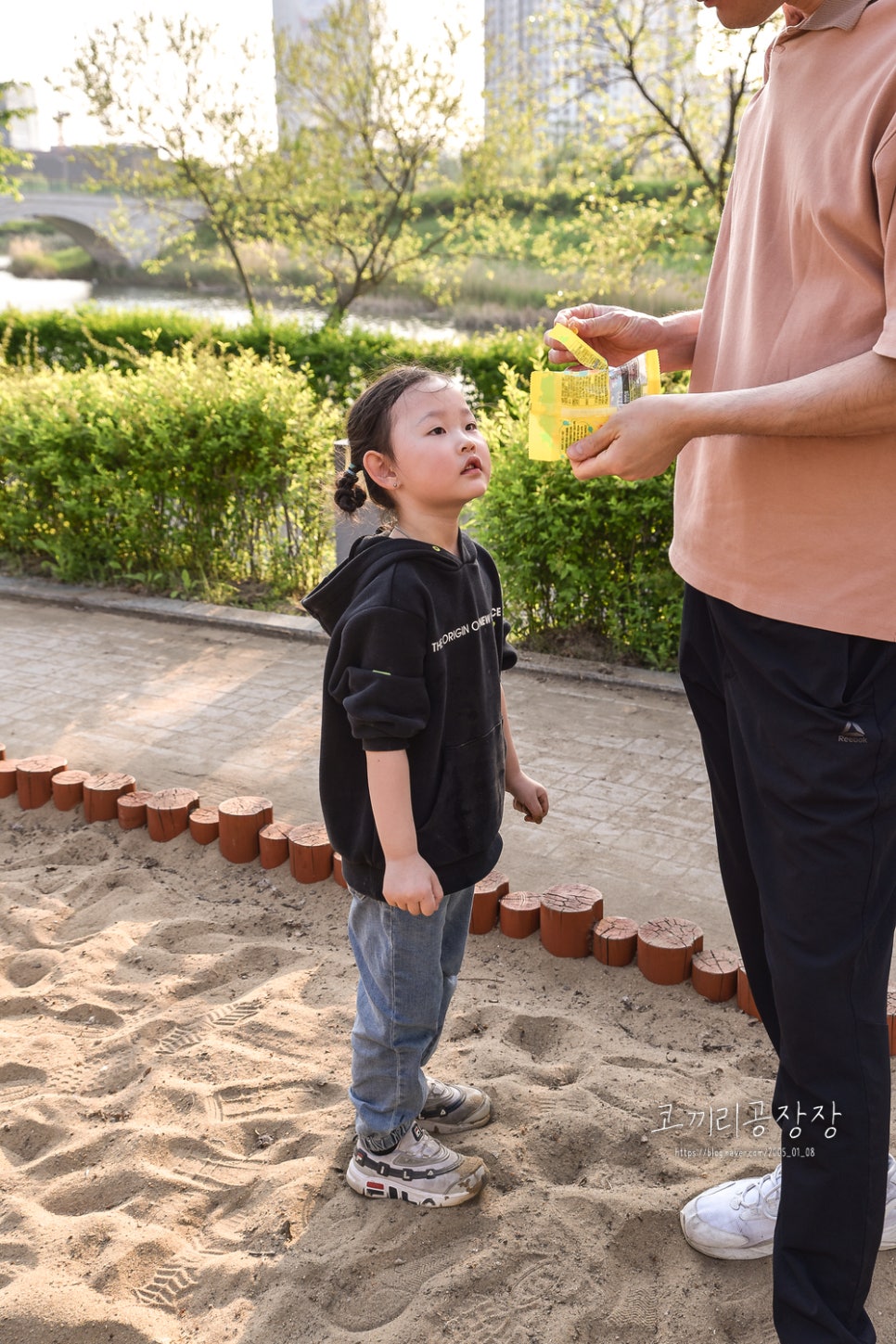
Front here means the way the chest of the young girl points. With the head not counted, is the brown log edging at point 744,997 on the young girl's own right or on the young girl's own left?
on the young girl's own left

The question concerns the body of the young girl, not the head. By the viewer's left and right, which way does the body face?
facing the viewer and to the right of the viewer

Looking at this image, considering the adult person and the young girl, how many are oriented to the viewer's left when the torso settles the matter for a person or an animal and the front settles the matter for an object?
1

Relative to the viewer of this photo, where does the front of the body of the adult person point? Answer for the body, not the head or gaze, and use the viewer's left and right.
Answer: facing to the left of the viewer

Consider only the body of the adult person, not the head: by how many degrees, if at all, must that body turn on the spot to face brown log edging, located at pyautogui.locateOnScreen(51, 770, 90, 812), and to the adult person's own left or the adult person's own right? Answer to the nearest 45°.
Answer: approximately 45° to the adult person's own right

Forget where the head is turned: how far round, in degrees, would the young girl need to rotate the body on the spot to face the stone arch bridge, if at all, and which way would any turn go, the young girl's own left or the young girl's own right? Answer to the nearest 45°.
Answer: approximately 135° to the young girl's own left

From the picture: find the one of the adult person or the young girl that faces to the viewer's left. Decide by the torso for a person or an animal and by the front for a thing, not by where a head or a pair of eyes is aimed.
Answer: the adult person

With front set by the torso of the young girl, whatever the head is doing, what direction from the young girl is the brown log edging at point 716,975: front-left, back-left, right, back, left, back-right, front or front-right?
left

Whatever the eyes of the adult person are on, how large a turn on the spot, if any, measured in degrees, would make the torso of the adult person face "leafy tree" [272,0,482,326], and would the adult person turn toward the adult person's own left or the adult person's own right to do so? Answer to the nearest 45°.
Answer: approximately 90° to the adult person's own right

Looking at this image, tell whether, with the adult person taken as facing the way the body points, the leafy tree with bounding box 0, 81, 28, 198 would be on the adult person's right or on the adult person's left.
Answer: on the adult person's right
